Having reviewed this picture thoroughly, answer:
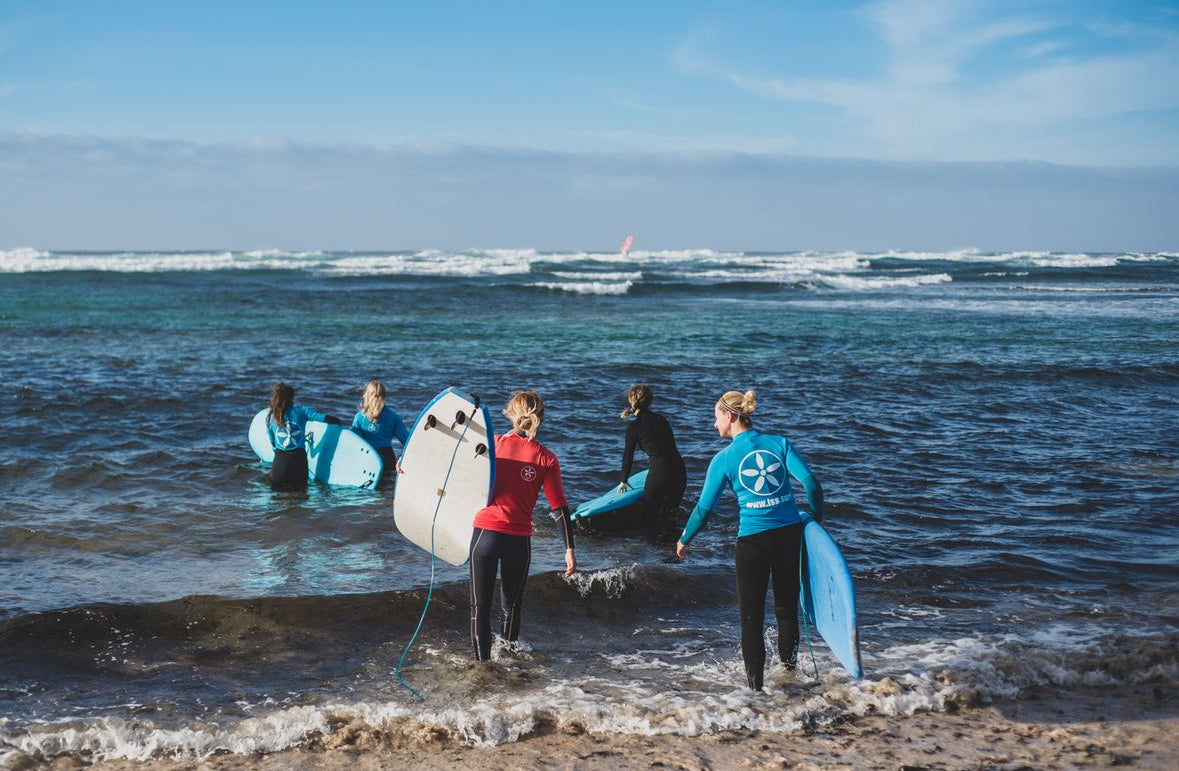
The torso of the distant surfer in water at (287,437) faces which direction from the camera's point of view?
away from the camera

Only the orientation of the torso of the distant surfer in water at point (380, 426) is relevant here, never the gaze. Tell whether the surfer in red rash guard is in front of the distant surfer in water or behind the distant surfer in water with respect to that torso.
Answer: behind

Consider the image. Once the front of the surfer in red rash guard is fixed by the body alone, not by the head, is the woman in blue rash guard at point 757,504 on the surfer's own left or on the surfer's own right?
on the surfer's own right

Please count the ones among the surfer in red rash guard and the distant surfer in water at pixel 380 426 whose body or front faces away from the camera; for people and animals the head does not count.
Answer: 2

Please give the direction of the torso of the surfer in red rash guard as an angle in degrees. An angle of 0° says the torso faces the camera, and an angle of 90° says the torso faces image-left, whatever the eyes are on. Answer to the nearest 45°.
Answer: approximately 180°

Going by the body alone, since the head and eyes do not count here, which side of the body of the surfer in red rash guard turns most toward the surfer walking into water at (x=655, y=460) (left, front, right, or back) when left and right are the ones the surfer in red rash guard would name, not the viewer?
front

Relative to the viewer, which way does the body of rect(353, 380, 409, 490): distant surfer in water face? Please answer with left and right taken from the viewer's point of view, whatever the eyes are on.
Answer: facing away from the viewer

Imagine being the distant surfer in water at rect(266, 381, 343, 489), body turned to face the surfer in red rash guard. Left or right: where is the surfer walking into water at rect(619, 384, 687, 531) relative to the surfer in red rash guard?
left

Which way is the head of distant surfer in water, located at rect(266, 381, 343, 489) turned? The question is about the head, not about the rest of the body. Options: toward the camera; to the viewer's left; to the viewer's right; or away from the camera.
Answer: away from the camera

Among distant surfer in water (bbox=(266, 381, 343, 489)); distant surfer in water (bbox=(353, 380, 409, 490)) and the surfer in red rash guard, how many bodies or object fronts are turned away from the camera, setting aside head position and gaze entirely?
3
